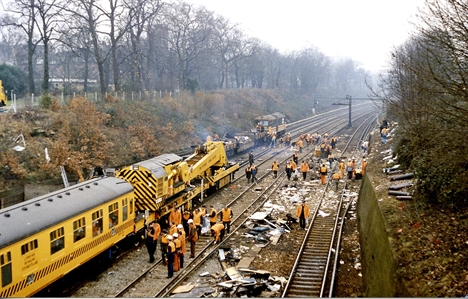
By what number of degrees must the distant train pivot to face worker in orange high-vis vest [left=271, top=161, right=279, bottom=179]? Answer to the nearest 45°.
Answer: approximately 45° to its left

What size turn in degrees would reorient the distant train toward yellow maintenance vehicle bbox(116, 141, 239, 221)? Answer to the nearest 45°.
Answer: approximately 45° to its left

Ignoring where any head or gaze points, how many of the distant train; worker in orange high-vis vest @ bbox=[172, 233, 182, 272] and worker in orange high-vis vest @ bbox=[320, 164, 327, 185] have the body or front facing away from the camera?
2

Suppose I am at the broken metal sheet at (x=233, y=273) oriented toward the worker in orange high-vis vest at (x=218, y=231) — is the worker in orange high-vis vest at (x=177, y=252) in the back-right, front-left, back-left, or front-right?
front-left

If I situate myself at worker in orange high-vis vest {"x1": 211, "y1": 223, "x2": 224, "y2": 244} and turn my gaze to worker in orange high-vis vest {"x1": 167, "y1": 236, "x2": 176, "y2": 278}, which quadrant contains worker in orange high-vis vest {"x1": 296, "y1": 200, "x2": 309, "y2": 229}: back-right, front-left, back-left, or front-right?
back-left

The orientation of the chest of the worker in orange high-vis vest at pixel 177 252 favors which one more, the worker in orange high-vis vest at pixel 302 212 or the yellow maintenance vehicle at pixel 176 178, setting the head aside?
the yellow maintenance vehicle

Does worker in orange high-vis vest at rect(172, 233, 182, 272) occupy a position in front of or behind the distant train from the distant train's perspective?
in front

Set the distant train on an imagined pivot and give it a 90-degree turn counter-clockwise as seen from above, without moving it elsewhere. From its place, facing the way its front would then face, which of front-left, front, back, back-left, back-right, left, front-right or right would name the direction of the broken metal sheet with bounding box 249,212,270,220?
front-right
